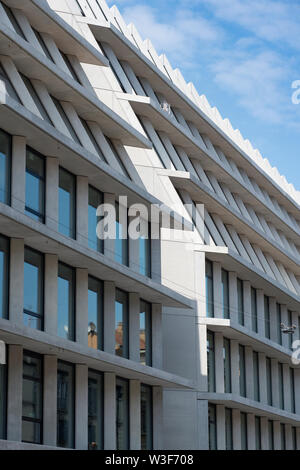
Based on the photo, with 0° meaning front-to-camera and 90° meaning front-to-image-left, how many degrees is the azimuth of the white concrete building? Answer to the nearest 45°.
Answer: approximately 315°
